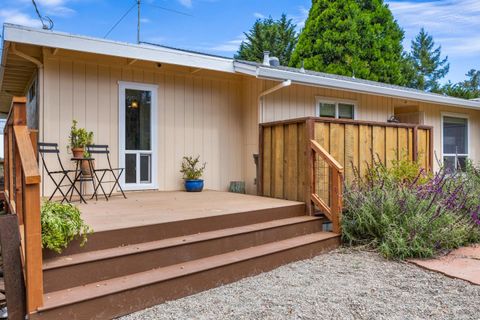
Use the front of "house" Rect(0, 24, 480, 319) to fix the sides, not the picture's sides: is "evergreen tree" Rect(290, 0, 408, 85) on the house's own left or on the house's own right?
on the house's own left

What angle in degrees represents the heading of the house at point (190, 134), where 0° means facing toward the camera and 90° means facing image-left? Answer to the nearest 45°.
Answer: approximately 315°

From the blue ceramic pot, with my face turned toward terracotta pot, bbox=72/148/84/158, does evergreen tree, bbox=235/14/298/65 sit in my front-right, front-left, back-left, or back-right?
back-right

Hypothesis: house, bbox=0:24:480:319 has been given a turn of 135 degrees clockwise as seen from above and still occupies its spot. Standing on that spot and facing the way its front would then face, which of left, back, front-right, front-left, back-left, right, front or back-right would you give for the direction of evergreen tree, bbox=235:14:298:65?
right

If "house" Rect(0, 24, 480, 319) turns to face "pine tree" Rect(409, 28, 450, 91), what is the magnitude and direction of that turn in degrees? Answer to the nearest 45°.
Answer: approximately 90° to its left
